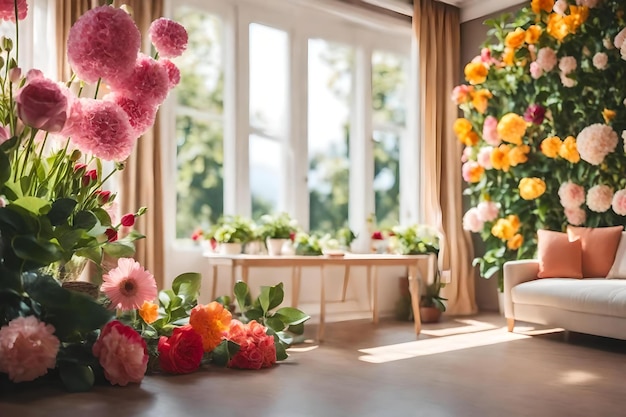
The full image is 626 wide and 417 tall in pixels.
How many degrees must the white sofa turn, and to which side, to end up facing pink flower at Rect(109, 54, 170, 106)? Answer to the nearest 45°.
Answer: approximately 45° to its left

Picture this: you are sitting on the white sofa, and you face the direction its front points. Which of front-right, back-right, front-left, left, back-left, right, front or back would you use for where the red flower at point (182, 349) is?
front

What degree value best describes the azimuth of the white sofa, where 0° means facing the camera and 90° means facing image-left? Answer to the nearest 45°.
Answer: approximately 45°

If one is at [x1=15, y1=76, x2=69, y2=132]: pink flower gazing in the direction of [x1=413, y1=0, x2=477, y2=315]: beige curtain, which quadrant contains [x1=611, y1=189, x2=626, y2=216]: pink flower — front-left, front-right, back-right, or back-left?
front-right

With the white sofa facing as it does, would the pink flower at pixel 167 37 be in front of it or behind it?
in front

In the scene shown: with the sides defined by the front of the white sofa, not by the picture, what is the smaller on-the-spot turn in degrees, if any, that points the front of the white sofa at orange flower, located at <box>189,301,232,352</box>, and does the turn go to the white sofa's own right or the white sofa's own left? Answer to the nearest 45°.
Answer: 0° — it already faces it

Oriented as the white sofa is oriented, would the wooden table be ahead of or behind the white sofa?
ahead

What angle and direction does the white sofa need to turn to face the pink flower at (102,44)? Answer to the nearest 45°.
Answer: approximately 45° to its left
